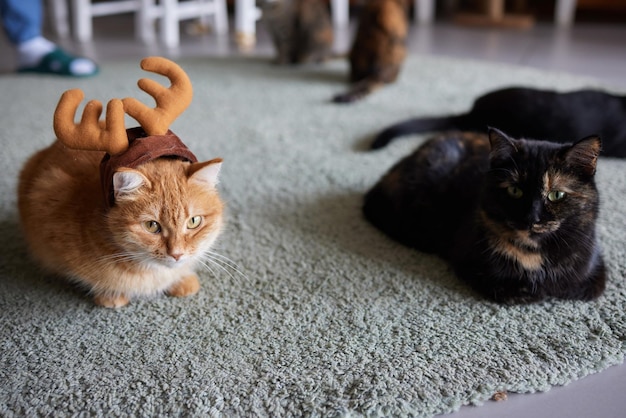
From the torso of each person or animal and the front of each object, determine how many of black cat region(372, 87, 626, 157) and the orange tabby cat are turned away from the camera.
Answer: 0

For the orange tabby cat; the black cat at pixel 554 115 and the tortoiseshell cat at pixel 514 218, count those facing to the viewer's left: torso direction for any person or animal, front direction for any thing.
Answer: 0

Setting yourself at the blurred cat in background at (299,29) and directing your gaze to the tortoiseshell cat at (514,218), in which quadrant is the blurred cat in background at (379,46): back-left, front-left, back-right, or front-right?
front-left

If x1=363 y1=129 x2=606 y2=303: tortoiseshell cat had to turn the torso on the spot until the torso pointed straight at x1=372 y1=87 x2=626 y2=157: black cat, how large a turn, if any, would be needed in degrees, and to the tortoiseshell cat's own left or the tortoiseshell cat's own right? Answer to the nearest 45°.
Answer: approximately 135° to the tortoiseshell cat's own left

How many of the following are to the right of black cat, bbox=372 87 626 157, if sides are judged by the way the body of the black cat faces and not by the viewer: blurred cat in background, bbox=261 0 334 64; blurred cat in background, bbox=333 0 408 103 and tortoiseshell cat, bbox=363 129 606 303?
1

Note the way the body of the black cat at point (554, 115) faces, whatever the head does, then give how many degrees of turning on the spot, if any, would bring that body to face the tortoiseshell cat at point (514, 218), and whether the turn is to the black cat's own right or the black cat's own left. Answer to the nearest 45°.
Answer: approximately 90° to the black cat's own right

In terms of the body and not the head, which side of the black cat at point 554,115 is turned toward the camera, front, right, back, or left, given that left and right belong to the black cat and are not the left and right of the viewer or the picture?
right

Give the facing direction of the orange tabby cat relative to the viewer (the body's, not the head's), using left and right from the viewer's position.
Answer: facing the viewer and to the right of the viewer

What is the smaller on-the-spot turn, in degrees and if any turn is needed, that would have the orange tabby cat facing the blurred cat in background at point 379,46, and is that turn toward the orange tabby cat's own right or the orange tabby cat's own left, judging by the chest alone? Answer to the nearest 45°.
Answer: approximately 90° to the orange tabby cat's own left

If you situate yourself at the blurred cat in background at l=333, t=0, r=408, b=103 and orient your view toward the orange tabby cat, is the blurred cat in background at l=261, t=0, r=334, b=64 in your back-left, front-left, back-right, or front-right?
back-right
